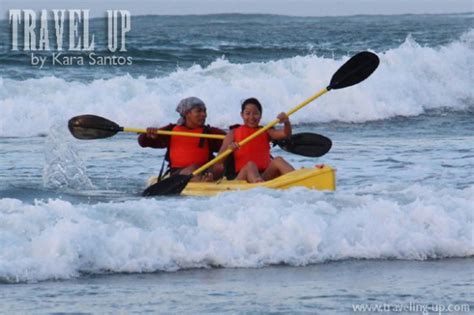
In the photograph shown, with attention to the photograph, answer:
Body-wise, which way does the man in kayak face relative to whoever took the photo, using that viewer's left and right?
facing the viewer and to the right of the viewer

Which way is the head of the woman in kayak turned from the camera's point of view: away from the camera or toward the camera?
toward the camera

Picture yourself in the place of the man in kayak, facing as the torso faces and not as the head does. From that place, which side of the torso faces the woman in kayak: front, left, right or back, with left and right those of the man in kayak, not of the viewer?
front
